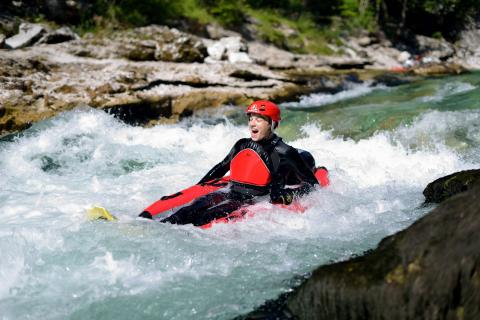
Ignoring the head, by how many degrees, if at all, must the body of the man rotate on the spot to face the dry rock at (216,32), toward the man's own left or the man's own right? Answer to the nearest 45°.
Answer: approximately 135° to the man's own right

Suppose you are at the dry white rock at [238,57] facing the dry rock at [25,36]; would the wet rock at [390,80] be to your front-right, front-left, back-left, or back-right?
back-left

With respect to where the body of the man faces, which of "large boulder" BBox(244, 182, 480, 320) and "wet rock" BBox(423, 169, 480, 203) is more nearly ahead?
the large boulder

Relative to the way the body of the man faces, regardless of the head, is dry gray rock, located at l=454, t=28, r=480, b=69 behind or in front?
behind

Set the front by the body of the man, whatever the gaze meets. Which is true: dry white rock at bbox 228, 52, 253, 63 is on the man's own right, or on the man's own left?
on the man's own right

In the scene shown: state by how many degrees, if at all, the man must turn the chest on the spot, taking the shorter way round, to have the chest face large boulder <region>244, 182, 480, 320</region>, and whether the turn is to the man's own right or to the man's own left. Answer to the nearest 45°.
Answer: approximately 45° to the man's own left

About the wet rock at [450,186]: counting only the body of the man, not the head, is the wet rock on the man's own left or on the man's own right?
on the man's own left

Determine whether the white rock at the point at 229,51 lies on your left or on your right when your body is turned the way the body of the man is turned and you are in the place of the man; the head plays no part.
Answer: on your right

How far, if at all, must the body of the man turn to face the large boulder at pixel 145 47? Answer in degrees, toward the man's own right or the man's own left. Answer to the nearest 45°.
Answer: approximately 135° to the man's own right

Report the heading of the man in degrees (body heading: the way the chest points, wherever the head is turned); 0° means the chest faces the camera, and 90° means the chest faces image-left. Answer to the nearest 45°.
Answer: approximately 45°
